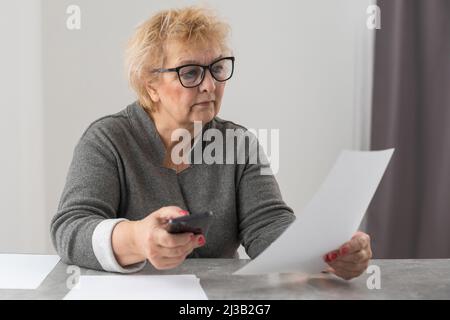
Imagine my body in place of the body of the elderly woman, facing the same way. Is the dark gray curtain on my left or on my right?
on my left

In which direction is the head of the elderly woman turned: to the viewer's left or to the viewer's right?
to the viewer's right

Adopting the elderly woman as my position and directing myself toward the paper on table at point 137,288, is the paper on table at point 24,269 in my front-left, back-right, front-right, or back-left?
front-right
